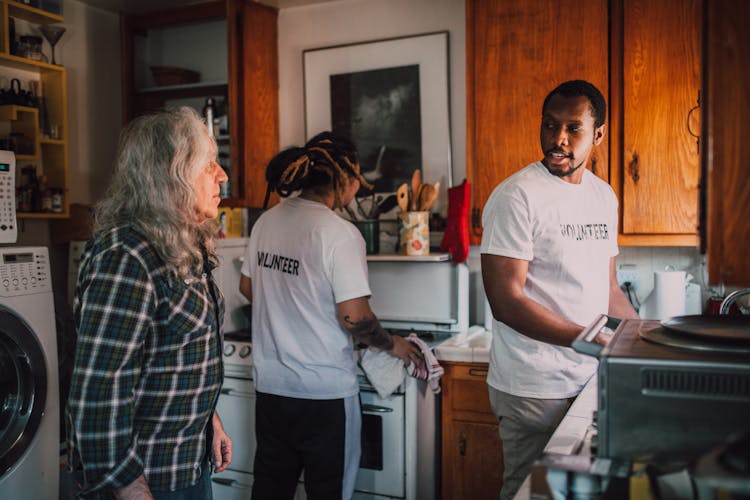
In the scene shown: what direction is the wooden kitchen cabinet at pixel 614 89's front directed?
toward the camera

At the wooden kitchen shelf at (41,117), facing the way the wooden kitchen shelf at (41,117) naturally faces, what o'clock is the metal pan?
The metal pan is roughly at 1 o'clock from the wooden kitchen shelf.

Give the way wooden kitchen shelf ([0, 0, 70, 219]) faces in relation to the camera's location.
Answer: facing the viewer and to the right of the viewer

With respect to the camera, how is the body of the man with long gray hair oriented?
to the viewer's right

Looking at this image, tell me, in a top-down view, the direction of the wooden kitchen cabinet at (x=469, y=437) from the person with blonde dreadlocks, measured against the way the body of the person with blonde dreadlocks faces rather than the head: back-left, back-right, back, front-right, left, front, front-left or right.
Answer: front

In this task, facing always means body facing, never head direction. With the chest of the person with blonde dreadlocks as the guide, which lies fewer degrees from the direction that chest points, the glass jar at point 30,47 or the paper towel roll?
the paper towel roll

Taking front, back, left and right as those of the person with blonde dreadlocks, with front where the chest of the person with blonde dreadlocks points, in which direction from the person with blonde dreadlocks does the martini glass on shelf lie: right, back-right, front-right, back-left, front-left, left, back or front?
left

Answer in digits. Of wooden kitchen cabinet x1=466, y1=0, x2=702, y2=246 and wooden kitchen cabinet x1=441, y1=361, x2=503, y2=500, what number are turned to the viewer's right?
0

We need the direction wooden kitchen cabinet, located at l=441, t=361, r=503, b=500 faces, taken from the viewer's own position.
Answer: facing the viewer

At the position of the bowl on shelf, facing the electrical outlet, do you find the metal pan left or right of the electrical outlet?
right

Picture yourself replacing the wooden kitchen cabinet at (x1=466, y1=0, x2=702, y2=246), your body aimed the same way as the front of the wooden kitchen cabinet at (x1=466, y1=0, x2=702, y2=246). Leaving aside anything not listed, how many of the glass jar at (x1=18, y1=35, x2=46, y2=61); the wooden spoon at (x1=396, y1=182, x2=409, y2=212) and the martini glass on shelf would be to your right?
3

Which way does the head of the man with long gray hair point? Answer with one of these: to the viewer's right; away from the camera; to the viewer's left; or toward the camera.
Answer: to the viewer's right

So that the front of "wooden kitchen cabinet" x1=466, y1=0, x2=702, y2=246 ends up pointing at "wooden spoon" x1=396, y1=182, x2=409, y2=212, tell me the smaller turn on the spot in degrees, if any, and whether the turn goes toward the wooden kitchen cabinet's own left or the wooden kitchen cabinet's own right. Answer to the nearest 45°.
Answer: approximately 90° to the wooden kitchen cabinet's own right

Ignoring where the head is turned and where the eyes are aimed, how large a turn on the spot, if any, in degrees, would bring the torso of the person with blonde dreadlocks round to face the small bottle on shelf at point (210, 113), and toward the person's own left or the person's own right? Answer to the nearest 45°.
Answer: approximately 45° to the person's own left

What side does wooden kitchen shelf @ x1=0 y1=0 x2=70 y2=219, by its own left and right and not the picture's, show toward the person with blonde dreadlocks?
front

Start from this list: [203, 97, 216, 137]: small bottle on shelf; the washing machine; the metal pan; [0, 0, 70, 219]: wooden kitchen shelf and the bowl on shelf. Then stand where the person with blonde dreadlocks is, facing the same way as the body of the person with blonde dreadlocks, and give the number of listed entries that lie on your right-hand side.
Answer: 1

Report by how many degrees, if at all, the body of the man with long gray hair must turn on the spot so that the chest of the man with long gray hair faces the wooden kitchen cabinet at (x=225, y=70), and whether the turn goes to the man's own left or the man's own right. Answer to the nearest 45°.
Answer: approximately 90° to the man's own left
